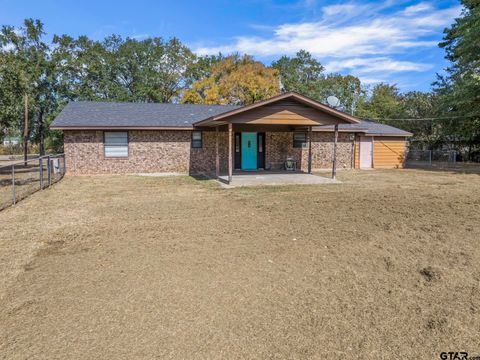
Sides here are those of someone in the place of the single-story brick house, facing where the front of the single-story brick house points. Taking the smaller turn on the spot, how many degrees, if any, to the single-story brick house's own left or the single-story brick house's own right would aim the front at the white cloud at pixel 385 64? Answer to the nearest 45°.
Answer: approximately 135° to the single-story brick house's own left

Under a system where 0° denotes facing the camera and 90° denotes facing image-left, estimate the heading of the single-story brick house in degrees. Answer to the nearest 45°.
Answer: approximately 0°

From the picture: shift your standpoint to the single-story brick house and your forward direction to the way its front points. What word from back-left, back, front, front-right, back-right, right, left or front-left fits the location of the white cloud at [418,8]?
left

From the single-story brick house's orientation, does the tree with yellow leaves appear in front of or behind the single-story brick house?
behind

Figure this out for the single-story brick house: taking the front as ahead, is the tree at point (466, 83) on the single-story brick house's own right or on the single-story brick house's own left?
on the single-story brick house's own left

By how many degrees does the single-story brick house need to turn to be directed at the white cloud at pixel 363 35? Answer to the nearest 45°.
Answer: approximately 135° to its left

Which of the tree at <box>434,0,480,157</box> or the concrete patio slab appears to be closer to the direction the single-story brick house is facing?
the concrete patio slab

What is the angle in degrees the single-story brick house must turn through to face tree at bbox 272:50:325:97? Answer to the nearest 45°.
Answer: approximately 180°

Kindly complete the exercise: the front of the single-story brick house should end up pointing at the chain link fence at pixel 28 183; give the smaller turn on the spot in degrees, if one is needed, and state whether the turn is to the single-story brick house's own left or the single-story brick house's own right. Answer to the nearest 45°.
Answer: approximately 45° to the single-story brick house's own right

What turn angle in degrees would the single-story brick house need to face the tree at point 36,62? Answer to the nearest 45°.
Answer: approximately 135° to its right
